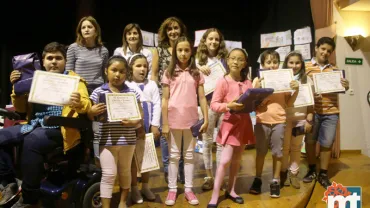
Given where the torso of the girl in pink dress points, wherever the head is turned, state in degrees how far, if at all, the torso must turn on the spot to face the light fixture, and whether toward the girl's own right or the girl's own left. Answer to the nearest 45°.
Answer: approximately 135° to the girl's own left

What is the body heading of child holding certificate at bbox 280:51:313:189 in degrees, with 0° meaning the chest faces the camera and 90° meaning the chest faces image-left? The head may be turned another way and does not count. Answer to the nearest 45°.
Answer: approximately 0°

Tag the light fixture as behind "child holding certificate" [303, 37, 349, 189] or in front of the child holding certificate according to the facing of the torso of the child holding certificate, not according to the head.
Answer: behind

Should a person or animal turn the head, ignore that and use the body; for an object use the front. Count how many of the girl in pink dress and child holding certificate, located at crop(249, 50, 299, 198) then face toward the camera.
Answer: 2

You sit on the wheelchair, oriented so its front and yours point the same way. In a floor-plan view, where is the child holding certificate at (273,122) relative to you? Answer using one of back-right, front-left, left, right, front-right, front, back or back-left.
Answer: back-left

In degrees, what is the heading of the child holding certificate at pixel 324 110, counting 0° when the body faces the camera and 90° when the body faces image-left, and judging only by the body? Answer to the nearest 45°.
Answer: approximately 0°

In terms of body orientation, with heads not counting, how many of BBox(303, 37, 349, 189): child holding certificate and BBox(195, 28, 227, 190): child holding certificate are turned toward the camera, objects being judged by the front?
2
